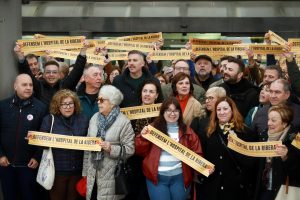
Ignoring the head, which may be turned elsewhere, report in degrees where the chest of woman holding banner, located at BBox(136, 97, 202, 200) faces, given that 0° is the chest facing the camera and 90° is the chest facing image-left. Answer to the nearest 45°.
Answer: approximately 0°

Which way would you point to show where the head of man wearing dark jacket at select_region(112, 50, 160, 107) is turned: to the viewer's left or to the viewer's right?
to the viewer's left

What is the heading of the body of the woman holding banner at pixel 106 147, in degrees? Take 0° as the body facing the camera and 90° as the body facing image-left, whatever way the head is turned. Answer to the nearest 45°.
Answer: approximately 45°

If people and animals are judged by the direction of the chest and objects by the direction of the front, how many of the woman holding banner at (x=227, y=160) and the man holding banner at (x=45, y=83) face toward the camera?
2

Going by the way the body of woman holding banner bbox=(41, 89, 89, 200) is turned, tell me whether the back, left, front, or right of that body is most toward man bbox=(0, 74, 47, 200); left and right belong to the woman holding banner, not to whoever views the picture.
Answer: right

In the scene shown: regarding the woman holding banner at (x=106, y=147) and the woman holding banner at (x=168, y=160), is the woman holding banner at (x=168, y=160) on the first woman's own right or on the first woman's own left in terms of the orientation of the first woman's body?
on the first woman's own left

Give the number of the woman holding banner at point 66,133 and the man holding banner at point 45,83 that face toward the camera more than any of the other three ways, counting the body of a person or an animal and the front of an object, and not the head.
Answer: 2
